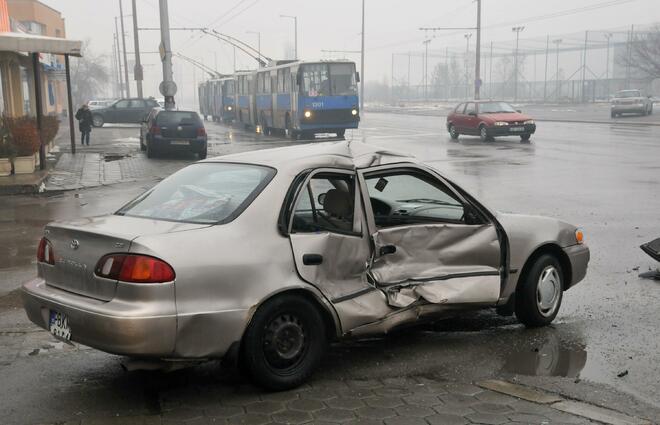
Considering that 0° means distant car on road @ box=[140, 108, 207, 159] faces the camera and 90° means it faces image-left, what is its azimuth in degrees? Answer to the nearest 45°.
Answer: approximately 180°

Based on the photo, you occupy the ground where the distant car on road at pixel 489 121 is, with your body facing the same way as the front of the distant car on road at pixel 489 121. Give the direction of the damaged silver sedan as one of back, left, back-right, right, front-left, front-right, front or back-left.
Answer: front-right

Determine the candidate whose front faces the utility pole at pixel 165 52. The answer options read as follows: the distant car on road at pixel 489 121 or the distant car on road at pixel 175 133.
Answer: the distant car on road at pixel 175 133

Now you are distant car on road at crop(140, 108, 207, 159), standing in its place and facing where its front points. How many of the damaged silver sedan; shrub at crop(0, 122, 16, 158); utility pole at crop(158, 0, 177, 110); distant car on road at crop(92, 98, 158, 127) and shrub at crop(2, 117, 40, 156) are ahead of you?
2

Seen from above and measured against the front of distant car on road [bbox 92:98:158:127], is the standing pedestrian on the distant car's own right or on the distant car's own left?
on the distant car's own left

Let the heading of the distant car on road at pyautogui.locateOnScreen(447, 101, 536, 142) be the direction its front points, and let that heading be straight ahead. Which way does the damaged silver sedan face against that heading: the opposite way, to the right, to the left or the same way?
to the left

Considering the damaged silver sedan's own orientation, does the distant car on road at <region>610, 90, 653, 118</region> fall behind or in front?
in front

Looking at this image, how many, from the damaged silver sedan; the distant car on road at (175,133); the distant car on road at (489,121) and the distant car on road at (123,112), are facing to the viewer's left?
1

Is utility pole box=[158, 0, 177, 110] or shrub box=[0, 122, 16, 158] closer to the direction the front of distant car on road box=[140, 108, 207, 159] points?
the utility pole

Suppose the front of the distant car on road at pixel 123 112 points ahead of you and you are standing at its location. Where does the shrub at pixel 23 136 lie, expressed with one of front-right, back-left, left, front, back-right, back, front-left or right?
left

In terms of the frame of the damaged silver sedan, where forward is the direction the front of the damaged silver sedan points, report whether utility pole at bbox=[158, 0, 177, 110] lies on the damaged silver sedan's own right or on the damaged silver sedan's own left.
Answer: on the damaged silver sedan's own left

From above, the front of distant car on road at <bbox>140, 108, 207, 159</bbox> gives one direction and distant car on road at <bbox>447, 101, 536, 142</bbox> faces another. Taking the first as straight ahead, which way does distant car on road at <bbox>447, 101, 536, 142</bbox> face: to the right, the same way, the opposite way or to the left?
the opposite way

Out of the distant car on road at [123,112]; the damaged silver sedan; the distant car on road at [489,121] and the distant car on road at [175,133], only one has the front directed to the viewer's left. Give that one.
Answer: the distant car on road at [123,112]

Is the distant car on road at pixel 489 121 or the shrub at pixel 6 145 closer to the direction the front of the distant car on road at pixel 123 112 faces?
the shrub

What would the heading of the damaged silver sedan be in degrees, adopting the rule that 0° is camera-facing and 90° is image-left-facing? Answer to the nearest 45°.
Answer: approximately 225°

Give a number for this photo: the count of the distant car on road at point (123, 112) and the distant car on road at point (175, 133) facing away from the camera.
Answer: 1

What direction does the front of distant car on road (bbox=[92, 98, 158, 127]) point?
to the viewer's left

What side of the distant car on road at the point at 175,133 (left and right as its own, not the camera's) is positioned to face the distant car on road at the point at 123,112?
front

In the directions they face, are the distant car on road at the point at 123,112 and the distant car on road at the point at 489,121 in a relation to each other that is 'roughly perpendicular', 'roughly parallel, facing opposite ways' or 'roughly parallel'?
roughly perpendicular

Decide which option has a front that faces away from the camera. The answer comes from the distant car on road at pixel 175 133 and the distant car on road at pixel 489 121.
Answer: the distant car on road at pixel 175 133
